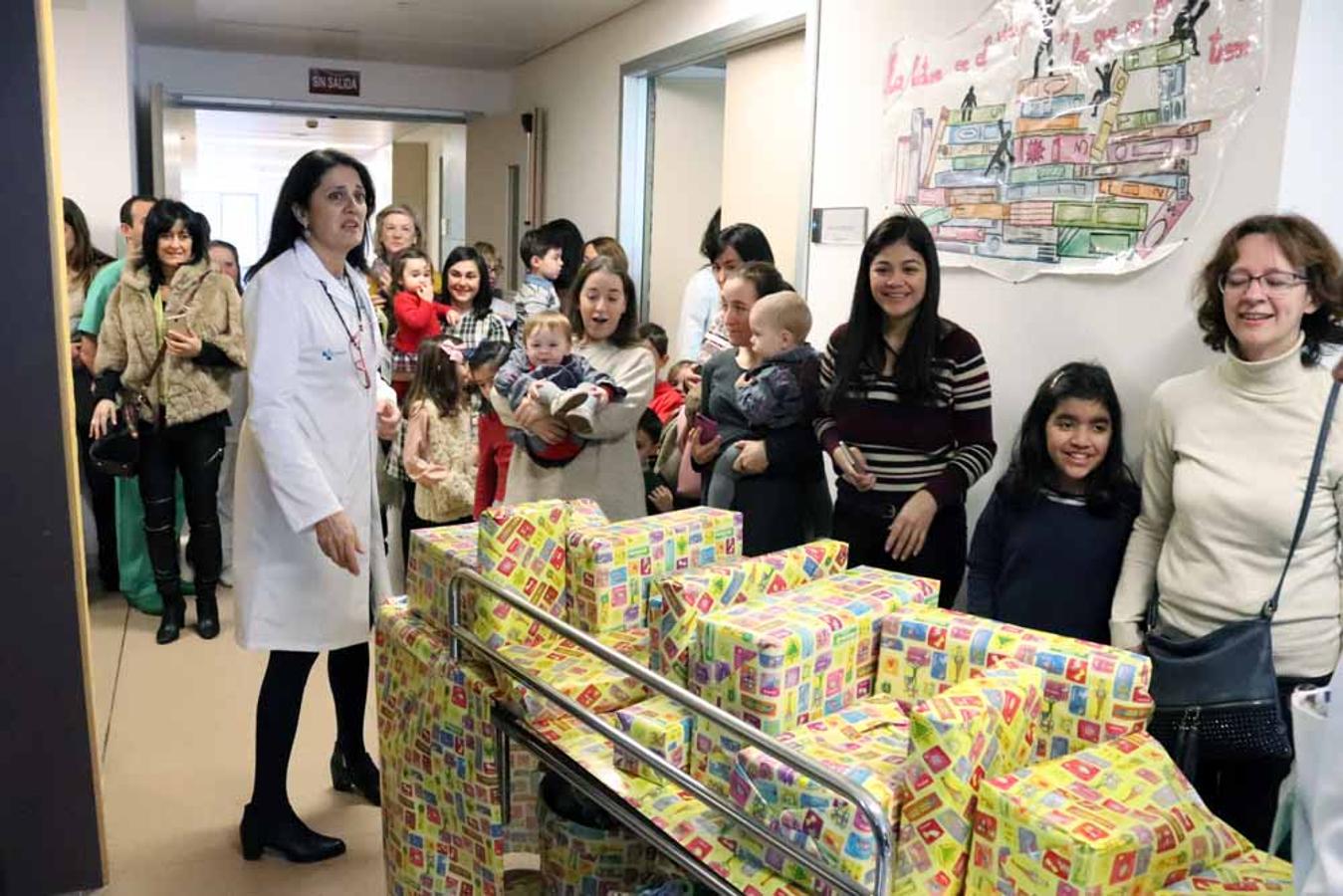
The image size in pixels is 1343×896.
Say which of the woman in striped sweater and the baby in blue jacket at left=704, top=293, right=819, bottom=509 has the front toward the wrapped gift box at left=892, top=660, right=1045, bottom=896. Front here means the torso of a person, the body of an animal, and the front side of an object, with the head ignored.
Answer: the woman in striped sweater

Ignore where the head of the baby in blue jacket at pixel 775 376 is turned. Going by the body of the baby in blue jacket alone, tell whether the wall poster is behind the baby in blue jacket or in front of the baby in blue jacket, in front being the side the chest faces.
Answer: behind

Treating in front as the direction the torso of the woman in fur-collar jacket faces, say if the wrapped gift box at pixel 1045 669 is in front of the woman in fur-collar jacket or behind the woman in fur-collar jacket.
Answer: in front

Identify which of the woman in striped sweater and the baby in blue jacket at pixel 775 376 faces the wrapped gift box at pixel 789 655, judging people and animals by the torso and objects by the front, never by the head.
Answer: the woman in striped sweater

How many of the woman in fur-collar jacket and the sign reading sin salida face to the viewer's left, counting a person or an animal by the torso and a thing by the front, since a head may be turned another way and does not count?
0

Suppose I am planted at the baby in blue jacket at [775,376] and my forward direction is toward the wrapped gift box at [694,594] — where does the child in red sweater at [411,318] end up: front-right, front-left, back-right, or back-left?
back-right

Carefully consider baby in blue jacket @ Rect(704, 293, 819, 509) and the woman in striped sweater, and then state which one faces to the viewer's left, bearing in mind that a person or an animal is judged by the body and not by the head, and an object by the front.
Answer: the baby in blue jacket

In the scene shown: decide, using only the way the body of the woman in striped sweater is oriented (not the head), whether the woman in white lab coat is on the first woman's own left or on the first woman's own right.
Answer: on the first woman's own right

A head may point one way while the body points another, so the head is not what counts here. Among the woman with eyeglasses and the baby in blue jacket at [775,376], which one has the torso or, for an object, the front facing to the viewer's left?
the baby in blue jacket
